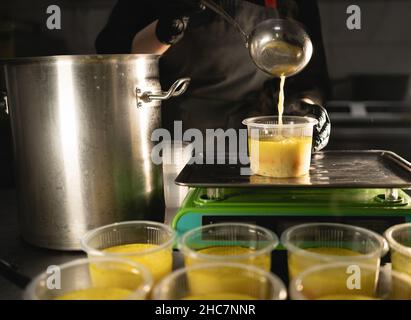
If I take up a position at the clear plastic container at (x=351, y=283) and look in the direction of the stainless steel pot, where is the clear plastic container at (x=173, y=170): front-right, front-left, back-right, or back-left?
front-right

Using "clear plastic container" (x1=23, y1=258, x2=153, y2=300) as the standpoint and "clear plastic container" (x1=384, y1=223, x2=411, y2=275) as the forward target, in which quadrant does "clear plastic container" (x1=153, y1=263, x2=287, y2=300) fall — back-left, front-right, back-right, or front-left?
front-right

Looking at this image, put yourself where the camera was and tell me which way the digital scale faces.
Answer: facing the viewer

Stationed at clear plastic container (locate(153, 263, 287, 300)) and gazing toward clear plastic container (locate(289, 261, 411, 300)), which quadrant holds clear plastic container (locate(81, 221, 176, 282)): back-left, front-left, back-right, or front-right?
back-left
